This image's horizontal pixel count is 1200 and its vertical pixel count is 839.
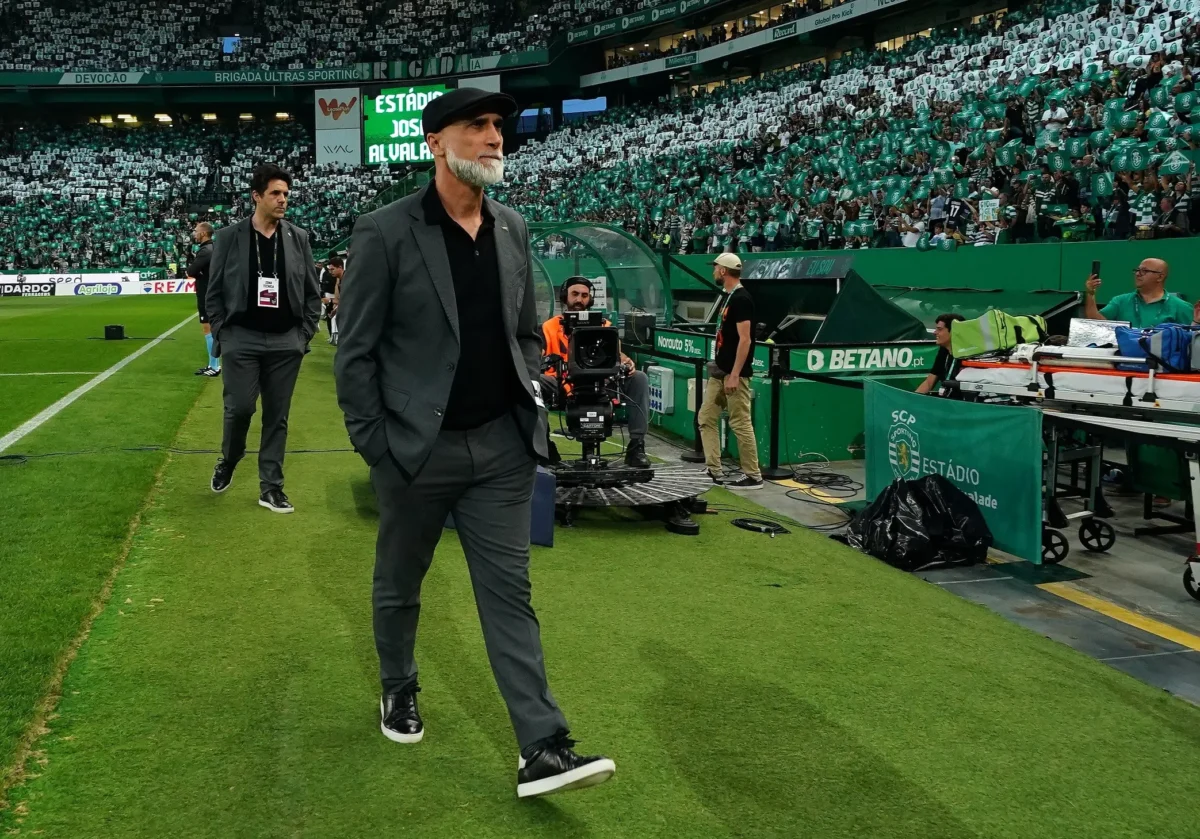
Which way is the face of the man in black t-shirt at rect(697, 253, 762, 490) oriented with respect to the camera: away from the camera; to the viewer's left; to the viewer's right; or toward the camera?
to the viewer's left

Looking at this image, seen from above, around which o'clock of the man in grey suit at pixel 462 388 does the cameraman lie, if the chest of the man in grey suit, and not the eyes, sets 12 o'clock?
The cameraman is roughly at 8 o'clock from the man in grey suit.

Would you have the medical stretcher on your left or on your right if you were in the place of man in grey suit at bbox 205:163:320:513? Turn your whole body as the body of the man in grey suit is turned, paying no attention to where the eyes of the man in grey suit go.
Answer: on your left

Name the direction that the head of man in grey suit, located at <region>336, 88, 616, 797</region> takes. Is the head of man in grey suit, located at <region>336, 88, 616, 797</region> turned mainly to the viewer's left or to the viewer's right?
to the viewer's right

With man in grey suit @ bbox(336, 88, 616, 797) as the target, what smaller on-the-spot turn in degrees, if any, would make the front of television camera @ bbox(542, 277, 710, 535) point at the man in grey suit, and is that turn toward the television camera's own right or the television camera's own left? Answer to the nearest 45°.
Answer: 0° — it already faces them
